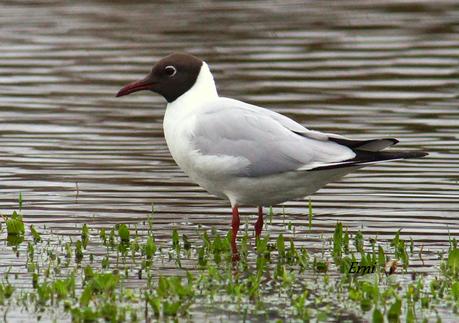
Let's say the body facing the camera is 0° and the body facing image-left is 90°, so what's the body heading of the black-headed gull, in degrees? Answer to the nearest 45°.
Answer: approximately 90°
